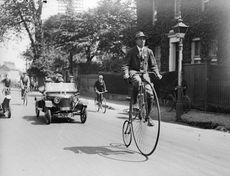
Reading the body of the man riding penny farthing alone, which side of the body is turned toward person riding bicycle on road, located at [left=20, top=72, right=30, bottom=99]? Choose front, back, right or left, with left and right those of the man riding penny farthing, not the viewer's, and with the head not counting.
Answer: back

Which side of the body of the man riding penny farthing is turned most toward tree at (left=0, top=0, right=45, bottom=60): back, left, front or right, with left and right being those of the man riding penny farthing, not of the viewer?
back

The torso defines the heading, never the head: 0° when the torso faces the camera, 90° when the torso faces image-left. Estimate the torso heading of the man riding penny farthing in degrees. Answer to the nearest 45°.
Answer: approximately 315°

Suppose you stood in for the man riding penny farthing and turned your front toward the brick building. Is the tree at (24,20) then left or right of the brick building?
left

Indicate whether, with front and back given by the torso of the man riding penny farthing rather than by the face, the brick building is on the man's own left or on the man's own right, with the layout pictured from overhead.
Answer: on the man's own left

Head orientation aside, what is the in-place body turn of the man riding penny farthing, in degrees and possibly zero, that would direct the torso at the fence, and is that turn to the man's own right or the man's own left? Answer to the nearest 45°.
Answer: approximately 135° to the man's own left
